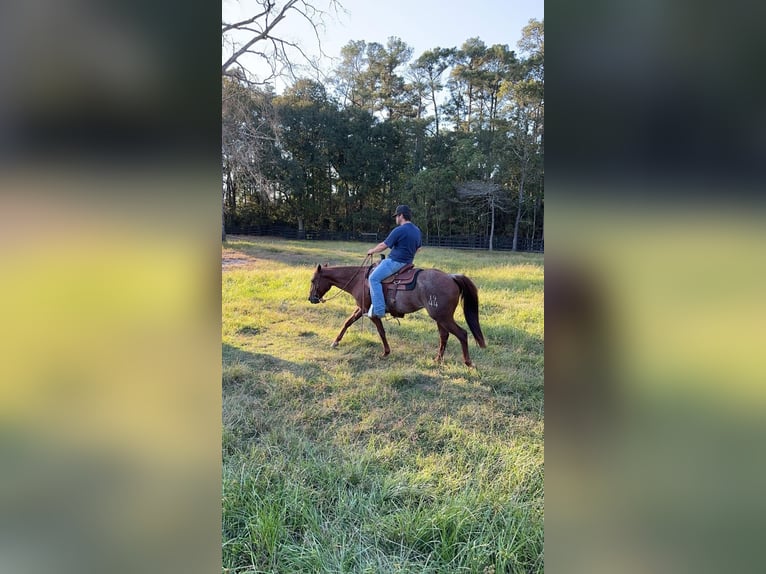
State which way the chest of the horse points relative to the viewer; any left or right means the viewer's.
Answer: facing to the left of the viewer
